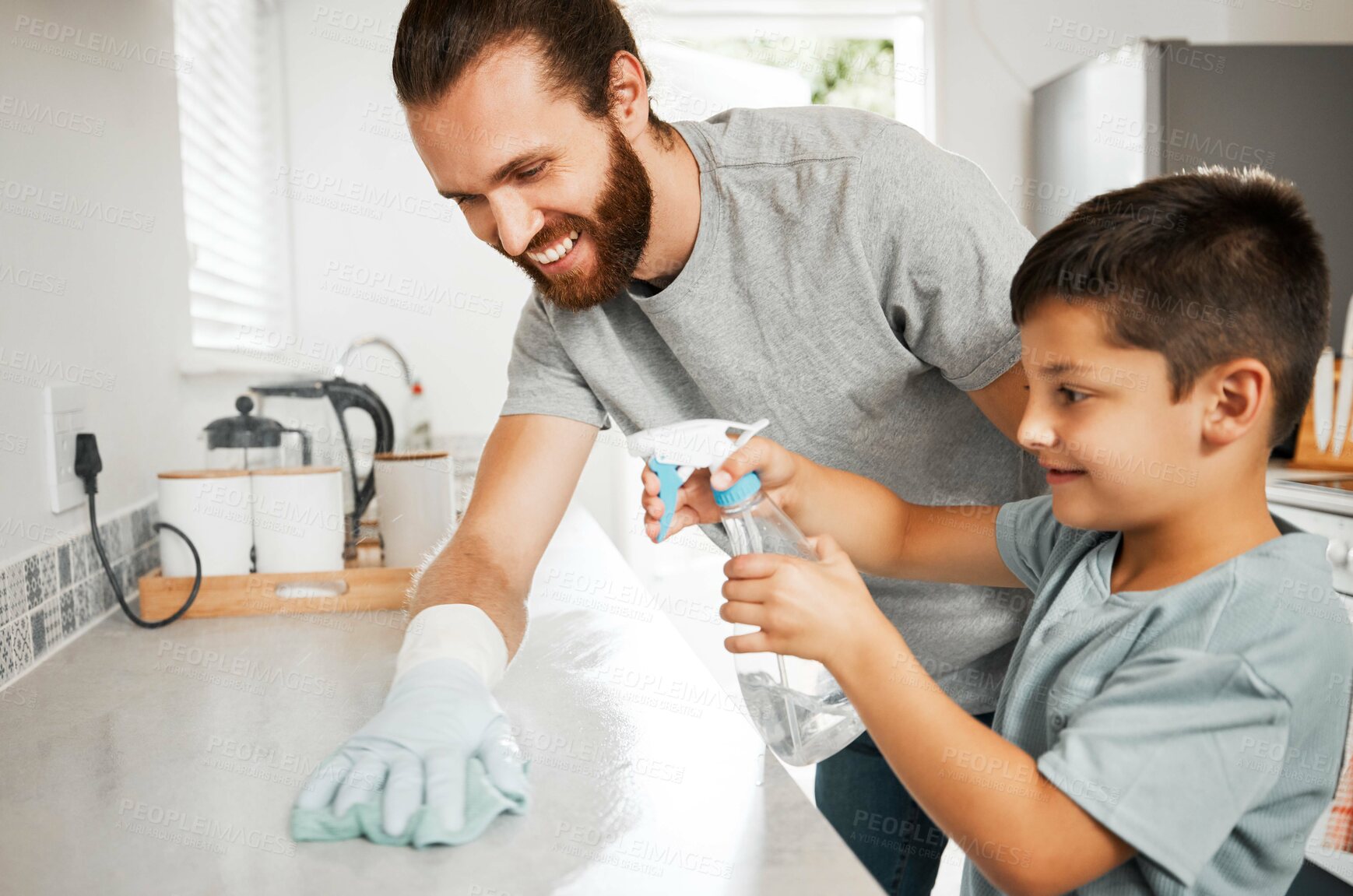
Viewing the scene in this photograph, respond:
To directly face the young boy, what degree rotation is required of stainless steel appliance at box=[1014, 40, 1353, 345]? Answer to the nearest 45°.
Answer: approximately 45° to its left

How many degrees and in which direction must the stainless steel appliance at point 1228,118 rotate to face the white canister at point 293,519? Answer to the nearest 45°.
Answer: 0° — it already faces it

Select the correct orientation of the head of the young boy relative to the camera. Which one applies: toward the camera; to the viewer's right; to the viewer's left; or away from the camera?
to the viewer's left

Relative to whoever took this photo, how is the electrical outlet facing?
facing the viewer and to the right of the viewer

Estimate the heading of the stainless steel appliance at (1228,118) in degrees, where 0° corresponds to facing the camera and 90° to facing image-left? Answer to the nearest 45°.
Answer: approximately 45°

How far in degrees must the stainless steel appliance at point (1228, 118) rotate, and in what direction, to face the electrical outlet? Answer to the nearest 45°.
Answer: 0° — it already faces it

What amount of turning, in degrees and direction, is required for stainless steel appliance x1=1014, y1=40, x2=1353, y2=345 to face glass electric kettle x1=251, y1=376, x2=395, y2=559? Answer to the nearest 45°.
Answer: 0° — it already faces it

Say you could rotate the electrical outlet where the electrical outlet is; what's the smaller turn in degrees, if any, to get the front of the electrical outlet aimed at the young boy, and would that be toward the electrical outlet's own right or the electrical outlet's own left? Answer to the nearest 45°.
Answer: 0° — it already faces them

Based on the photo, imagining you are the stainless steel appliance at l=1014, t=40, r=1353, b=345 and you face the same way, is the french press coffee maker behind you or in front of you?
in front

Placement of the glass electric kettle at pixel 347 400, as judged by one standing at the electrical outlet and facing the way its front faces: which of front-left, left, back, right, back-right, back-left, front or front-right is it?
left

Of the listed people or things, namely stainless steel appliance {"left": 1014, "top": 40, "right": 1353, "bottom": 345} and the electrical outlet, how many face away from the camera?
0

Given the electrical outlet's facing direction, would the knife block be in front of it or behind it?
in front

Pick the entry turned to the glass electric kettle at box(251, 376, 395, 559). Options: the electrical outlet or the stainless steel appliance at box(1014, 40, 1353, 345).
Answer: the stainless steel appliance at box(1014, 40, 1353, 345)
